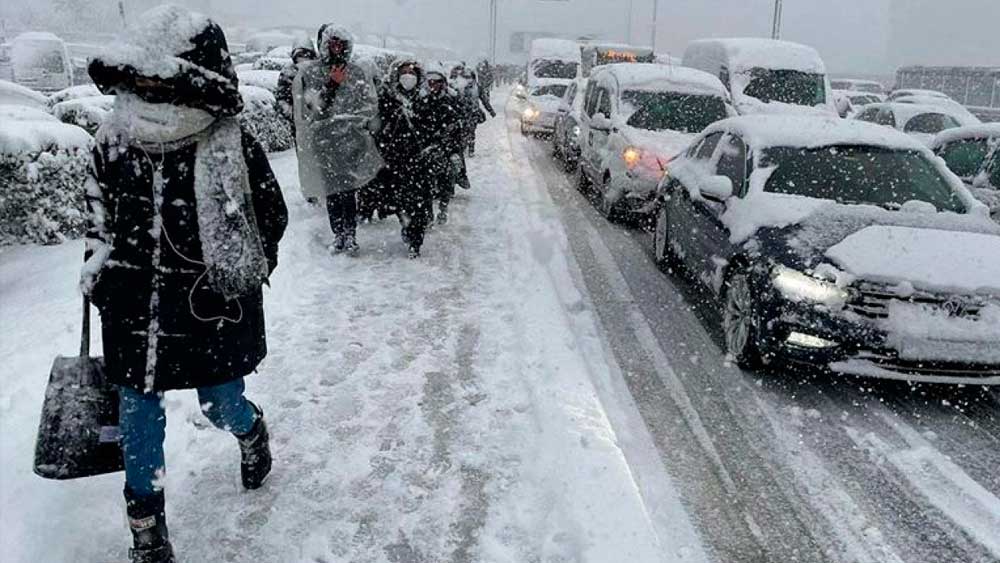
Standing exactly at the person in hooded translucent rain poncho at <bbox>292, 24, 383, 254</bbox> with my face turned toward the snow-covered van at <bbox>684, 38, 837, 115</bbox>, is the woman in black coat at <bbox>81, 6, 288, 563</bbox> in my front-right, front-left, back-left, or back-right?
back-right

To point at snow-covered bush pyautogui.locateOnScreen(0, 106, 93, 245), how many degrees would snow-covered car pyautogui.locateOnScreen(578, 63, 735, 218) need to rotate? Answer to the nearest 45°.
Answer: approximately 90° to its right

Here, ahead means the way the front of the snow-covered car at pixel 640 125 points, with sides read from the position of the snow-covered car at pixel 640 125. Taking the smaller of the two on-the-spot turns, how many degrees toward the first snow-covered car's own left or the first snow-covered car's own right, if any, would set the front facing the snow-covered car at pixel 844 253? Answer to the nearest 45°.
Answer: approximately 45° to the first snow-covered car's own right

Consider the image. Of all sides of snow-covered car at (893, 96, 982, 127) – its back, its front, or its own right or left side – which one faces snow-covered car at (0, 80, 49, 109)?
right

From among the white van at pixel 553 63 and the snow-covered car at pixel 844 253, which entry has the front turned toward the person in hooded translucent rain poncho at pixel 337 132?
the white van

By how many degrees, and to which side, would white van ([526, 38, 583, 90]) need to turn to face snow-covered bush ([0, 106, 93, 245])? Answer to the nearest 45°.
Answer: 0° — it already faces it

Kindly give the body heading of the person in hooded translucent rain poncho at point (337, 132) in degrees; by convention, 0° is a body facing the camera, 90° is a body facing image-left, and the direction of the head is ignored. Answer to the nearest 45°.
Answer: approximately 0°

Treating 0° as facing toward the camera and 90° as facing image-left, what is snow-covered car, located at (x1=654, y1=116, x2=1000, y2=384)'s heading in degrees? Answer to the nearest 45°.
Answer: approximately 315°

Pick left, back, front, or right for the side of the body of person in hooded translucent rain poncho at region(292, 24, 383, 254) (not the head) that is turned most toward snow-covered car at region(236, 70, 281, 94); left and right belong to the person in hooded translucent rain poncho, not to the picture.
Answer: back

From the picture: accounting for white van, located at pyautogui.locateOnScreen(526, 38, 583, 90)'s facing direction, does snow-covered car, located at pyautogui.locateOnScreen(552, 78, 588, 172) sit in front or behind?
in front

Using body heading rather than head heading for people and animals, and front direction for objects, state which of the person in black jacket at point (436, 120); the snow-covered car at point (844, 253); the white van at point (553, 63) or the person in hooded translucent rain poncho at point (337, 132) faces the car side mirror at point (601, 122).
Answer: the white van

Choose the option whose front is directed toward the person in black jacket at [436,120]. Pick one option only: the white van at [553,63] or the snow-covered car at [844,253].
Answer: the white van

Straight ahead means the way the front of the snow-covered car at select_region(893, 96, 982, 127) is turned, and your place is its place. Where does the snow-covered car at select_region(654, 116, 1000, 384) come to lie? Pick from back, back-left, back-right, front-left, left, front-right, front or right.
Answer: front-right

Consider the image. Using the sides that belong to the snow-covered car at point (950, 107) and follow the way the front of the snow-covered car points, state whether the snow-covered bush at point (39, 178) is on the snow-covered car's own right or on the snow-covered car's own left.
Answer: on the snow-covered car's own right

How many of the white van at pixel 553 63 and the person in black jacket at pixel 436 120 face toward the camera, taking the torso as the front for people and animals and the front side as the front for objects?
2
